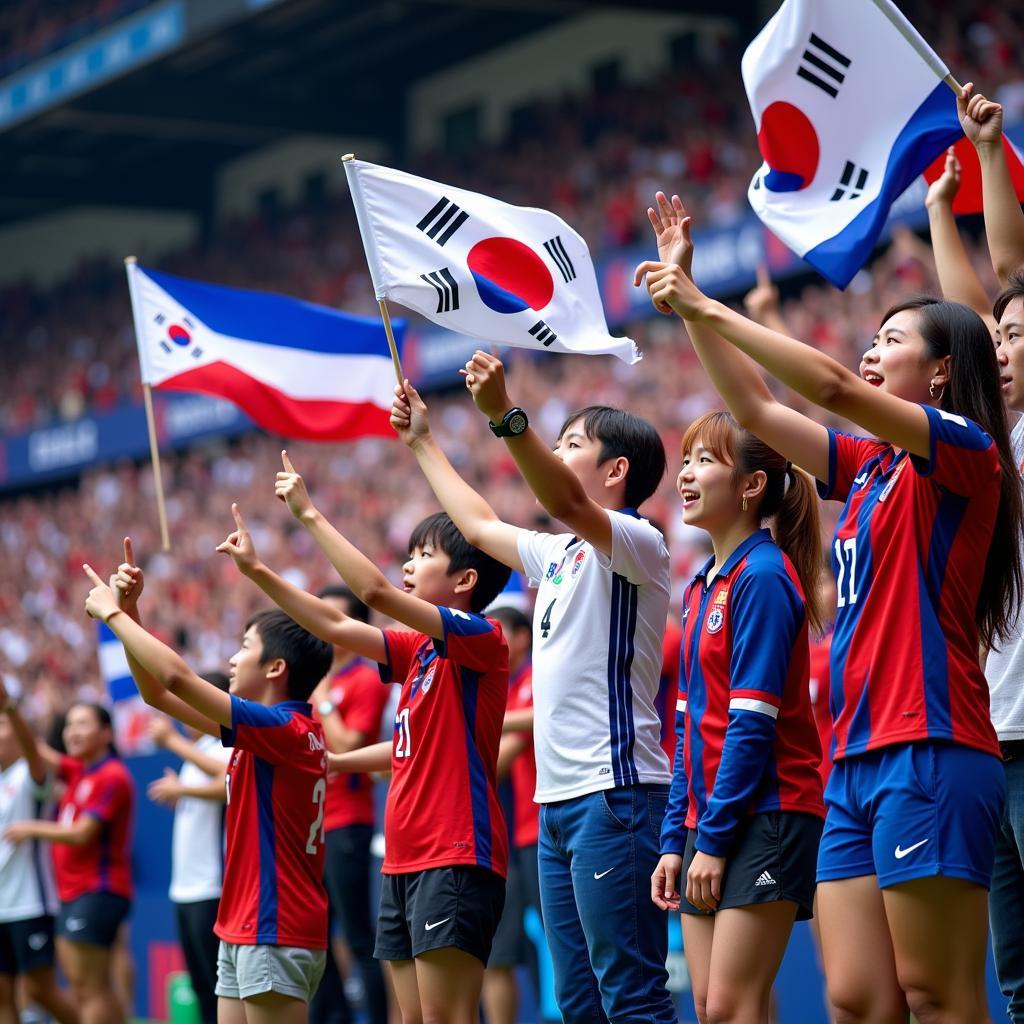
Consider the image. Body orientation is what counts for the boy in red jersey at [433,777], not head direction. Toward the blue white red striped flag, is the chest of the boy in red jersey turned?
no

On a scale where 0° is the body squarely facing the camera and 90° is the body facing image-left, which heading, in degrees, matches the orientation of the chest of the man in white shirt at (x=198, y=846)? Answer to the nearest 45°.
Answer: approximately 90°

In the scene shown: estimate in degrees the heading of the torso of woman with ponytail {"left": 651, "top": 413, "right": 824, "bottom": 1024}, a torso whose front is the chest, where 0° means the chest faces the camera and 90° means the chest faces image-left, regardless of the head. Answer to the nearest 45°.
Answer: approximately 45°

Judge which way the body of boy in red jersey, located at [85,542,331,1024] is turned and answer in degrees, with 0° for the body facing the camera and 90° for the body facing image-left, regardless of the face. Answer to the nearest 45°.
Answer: approximately 90°

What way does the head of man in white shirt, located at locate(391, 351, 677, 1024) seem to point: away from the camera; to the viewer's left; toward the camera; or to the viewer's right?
to the viewer's left

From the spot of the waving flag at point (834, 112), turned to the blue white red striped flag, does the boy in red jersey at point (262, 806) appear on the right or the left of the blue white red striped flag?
left

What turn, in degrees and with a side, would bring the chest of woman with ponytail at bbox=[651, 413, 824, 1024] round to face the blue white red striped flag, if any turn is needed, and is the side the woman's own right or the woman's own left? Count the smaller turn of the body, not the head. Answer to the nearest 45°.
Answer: approximately 90° to the woman's own right

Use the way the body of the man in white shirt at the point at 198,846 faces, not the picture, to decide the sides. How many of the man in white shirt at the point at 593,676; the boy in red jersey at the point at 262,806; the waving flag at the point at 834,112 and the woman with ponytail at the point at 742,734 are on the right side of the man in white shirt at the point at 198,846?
0
